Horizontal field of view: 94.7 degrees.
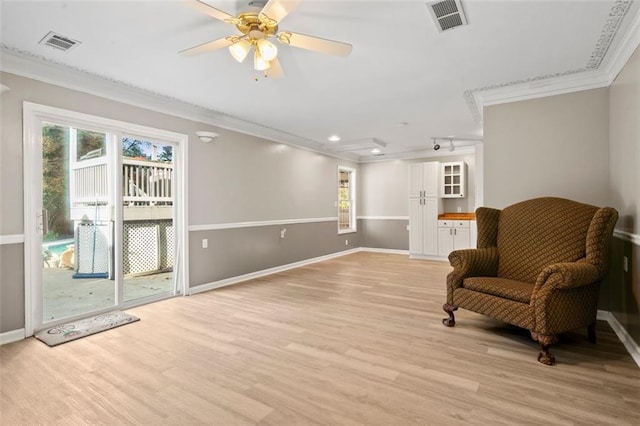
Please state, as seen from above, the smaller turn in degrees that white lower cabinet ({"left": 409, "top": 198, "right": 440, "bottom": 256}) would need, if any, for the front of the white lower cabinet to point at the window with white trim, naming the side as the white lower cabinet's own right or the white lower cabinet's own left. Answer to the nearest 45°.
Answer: approximately 90° to the white lower cabinet's own right

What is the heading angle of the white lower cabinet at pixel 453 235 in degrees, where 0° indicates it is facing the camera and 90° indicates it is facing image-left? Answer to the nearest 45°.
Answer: approximately 0°

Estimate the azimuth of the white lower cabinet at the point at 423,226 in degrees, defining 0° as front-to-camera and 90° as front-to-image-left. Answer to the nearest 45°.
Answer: approximately 0°

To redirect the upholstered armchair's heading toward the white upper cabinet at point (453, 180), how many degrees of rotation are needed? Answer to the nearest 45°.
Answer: approximately 135° to its right

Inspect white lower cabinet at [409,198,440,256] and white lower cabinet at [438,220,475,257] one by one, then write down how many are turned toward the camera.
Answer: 2

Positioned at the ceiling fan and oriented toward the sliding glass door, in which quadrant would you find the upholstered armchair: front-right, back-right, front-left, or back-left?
back-right

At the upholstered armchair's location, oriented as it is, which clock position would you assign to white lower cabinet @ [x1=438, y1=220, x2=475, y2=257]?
The white lower cabinet is roughly at 4 o'clock from the upholstered armchair.
